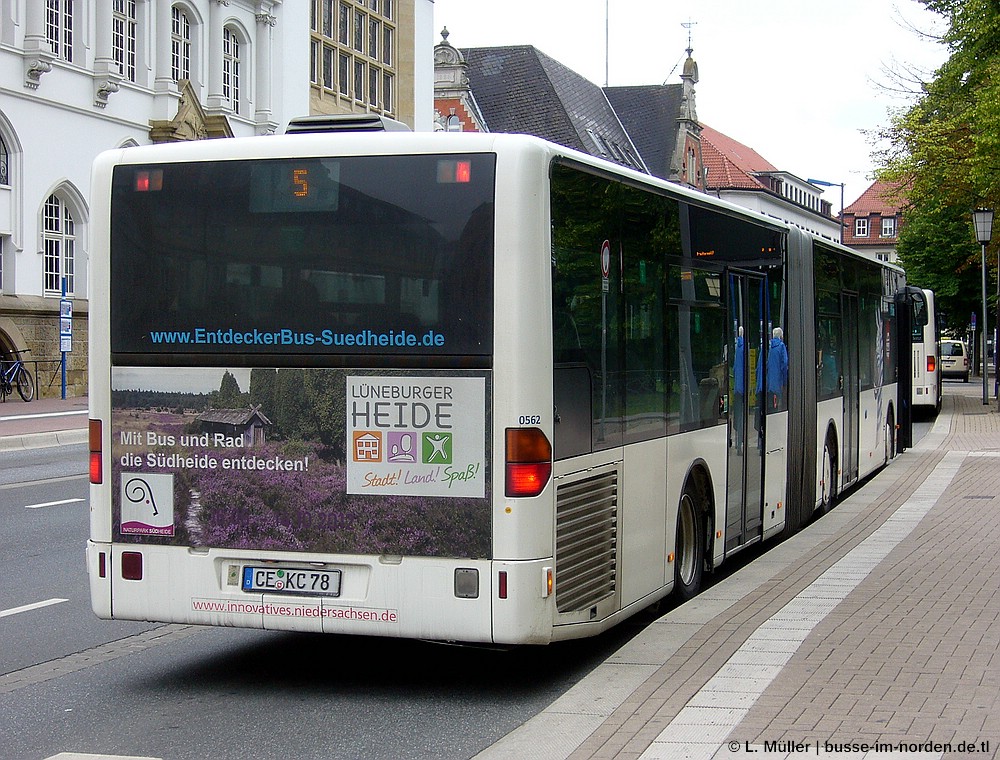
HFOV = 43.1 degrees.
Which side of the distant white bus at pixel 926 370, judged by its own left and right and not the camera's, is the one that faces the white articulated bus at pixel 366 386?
back

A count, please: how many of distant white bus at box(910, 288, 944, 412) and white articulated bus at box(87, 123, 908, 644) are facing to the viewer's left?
0

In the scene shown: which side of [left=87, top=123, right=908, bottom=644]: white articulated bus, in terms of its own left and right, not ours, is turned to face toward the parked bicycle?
left

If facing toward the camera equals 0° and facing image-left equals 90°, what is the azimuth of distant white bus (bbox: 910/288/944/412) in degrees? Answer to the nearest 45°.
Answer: approximately 180°

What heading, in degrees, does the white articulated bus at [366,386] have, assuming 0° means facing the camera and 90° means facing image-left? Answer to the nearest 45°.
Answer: approximately 225°

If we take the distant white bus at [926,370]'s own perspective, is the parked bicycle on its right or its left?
on its left

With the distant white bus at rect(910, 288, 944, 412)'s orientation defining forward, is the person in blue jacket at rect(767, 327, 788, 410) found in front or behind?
behind
